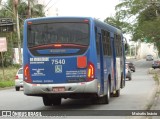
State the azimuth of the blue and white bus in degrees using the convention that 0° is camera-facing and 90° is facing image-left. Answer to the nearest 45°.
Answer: approximately 180°
